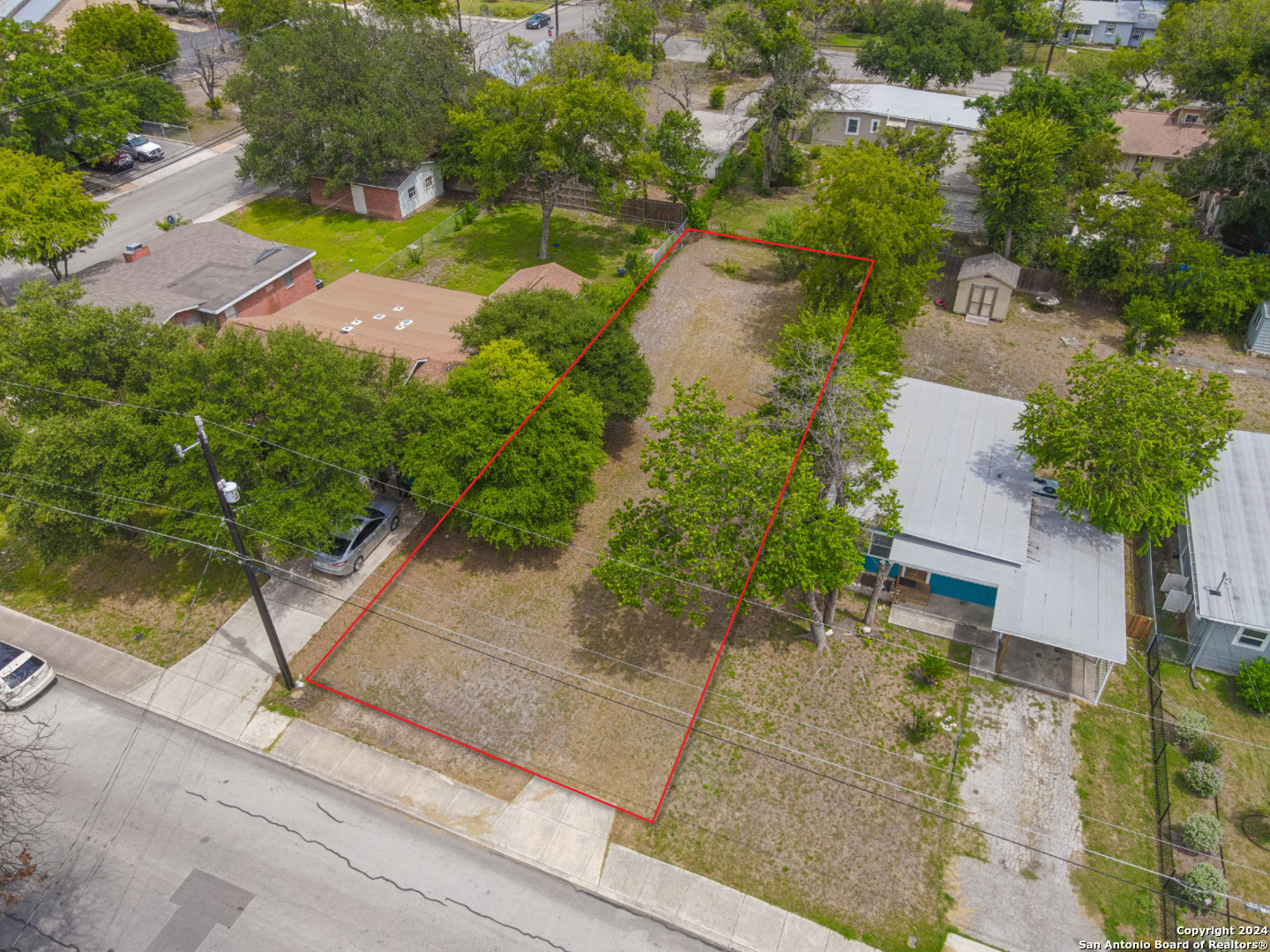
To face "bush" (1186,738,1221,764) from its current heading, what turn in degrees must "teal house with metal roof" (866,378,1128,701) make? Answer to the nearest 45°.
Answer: approximately 45° to its left

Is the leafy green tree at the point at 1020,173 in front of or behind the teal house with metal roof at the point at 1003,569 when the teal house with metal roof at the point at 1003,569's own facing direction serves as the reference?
behind

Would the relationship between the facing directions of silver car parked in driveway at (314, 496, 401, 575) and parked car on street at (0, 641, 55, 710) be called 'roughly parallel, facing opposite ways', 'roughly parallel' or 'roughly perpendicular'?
roughly perpendicular

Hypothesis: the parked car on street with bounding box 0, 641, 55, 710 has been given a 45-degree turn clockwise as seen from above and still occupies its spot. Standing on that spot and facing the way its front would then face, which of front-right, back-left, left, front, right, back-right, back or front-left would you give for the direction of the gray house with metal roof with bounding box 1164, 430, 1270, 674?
back-right

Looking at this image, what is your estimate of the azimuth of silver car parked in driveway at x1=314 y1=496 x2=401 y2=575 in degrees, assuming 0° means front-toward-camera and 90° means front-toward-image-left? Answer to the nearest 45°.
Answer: approximately 225°

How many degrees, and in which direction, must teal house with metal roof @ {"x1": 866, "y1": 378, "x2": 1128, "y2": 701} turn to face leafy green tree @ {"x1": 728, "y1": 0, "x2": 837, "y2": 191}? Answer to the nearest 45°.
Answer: approximately 135° to its right

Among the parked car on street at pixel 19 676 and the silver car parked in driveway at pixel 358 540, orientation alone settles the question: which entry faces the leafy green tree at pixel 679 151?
the silver car parked in driveway

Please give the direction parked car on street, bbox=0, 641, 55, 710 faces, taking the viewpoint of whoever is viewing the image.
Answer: facing away from the viewer and to the left of the viewer

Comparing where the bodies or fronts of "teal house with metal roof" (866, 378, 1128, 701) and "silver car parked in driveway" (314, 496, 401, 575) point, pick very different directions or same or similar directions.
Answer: very different directions

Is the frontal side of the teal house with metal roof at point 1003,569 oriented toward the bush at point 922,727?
yes

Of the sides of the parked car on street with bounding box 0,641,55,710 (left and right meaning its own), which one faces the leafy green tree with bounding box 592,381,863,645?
back

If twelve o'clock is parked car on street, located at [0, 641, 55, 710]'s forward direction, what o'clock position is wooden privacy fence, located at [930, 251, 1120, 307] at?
The wooden privacy fence is roughly at 5 o'clock from the parked car on street.

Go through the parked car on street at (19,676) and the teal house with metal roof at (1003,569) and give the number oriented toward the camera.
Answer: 1
